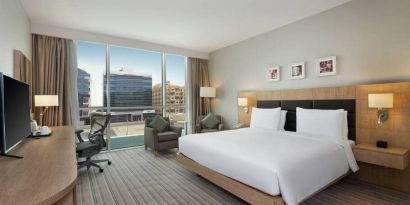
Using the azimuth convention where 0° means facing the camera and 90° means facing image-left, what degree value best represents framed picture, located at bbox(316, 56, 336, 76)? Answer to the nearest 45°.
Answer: approximately 45°

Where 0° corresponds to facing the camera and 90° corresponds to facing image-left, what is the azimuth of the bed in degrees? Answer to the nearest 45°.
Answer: approximately 45°

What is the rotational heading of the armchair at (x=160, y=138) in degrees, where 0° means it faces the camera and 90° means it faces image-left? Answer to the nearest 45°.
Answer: approximately 315°

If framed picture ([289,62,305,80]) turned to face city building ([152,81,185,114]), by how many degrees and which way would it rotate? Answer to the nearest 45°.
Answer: approximately 45° to its right

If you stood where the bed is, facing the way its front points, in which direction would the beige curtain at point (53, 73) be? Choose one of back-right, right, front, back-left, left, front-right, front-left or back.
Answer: front-right

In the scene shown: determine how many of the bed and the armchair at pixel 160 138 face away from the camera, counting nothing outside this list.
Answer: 0

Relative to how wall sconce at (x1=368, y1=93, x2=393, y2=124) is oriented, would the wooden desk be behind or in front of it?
in front

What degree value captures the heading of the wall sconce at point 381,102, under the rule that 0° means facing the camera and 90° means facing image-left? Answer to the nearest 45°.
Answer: approximately 45°

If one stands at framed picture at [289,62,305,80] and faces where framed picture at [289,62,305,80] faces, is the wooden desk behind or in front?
in front
